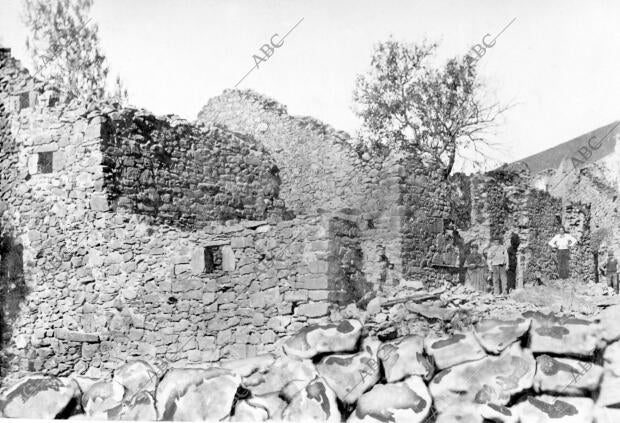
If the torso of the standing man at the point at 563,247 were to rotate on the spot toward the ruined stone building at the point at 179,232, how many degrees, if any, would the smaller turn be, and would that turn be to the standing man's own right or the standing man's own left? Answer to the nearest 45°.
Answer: approximately 45° to the standing man's own right

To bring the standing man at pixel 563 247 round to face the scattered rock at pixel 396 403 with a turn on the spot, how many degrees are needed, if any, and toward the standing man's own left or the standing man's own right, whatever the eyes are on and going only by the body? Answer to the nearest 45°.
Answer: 0° — they already face it

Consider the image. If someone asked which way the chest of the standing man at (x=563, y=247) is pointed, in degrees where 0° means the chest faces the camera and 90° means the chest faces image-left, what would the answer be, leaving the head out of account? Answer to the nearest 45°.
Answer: approximately 0°

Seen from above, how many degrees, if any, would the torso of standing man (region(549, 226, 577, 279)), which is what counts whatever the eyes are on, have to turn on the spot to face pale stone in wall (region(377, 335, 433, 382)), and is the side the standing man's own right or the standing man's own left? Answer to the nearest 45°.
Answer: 0° — they already face it

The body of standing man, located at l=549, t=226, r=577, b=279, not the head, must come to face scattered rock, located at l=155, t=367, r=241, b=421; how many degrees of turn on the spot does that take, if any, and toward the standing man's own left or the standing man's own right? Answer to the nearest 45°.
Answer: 0° — they already face it

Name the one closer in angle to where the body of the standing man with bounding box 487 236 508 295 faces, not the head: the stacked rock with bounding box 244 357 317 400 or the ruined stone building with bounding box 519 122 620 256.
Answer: the stacked rock

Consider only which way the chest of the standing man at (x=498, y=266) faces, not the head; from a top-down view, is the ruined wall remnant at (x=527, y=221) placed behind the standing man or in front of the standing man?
behind

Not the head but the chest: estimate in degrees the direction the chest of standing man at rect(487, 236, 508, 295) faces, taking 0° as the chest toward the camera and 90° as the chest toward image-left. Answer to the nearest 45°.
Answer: approximately 0°

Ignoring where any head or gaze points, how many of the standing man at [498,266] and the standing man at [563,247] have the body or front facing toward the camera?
2

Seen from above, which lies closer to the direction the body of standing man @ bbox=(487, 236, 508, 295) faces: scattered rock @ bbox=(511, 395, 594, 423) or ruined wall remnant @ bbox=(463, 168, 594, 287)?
the scattered rock
